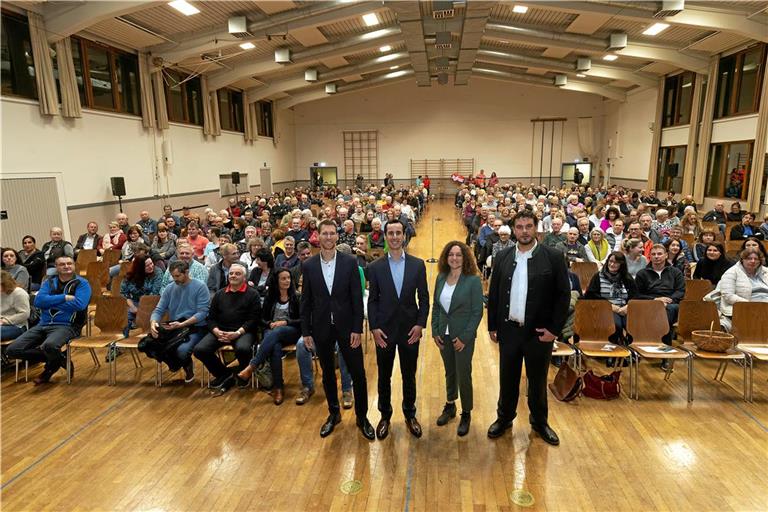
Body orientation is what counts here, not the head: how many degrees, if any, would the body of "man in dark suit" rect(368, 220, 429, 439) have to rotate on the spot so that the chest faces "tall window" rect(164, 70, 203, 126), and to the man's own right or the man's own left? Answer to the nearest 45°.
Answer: approximately 135° to the man's own right

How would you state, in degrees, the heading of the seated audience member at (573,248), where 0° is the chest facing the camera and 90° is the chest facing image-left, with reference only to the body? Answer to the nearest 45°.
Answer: approximately 0°

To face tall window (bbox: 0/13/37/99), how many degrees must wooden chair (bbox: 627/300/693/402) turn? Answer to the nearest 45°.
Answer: approximately 135° to its right

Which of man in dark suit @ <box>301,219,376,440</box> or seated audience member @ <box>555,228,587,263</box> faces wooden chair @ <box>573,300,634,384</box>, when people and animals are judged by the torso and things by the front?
the seated audience member

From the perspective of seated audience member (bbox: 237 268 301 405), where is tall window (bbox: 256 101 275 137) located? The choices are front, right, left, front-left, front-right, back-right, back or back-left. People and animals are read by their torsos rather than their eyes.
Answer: back

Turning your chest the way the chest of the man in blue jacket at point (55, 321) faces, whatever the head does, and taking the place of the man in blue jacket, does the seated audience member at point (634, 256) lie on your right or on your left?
on your left

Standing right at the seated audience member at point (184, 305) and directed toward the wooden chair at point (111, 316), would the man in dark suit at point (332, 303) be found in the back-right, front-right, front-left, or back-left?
back-left

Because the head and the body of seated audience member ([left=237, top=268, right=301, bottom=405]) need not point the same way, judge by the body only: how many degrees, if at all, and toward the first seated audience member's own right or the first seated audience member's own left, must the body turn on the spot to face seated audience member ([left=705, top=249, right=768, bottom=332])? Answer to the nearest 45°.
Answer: approximately 90° to the first seated audience member's own left

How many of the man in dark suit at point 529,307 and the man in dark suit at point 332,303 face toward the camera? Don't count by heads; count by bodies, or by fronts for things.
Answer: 2

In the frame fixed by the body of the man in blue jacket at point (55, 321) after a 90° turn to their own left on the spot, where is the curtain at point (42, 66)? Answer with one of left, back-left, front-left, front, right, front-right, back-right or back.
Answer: back-left

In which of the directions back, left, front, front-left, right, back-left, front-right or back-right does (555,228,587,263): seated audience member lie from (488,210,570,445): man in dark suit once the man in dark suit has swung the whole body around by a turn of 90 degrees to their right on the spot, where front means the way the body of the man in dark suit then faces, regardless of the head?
right

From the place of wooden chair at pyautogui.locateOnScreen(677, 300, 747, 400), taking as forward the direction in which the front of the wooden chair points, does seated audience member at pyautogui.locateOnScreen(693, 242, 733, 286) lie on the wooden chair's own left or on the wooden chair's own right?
on the wooden chair's own left
